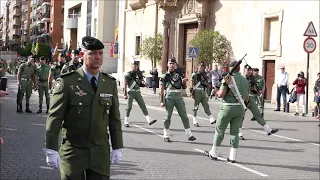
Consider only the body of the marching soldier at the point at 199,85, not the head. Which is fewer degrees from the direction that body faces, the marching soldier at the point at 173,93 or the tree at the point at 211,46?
the marching soldier

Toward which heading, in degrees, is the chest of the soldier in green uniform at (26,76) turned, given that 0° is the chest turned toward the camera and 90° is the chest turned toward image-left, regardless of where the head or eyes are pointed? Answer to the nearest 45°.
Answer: approximately 0°

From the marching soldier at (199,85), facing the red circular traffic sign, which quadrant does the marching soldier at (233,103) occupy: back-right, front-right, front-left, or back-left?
back-right

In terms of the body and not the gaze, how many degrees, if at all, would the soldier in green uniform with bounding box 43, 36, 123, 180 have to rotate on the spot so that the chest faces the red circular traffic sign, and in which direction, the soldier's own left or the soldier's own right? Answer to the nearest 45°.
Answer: approximately 90° to the soldier's own left

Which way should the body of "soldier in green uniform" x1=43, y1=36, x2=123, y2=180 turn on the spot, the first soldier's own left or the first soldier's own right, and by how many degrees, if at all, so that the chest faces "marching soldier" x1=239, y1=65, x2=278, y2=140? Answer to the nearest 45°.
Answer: approximately 90° to the first soldier's own left

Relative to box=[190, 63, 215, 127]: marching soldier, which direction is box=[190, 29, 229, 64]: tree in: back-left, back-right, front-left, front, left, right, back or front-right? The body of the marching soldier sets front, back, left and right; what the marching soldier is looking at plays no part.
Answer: back-left

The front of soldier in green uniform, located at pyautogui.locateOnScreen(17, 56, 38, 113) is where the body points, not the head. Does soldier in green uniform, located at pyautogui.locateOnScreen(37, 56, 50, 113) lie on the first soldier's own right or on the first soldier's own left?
on the first soldier's own left
